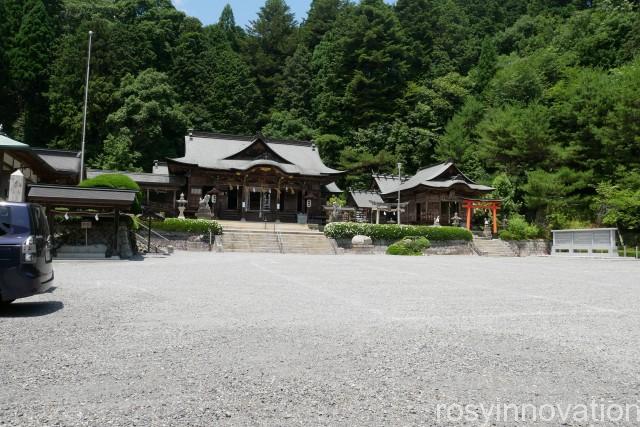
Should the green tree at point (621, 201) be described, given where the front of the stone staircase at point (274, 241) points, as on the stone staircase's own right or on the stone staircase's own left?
on the stone staircase's own left

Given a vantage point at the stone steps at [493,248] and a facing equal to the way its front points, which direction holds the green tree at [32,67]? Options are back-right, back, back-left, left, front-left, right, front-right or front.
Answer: right

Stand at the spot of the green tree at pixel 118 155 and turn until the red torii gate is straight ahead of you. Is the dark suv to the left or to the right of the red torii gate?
right

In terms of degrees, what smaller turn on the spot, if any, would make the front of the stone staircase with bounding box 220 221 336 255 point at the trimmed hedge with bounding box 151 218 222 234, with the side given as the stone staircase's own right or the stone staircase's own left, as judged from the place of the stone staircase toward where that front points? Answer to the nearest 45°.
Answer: approximately 90° to the stone staircase's own right

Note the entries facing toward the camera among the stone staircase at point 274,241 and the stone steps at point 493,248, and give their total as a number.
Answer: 2

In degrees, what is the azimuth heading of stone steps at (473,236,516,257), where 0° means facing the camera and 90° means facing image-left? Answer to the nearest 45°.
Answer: approximately 0°

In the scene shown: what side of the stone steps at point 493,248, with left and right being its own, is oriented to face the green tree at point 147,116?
right

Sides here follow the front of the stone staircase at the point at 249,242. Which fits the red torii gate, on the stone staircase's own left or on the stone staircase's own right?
on the stone staircase's own left

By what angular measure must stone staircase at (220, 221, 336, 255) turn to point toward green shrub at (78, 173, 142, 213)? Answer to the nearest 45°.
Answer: approximately 45° to its right

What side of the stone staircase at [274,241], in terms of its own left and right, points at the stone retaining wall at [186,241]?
right

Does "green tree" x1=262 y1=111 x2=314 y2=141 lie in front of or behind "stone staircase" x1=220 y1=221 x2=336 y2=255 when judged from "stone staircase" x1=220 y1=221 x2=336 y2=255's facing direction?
behind

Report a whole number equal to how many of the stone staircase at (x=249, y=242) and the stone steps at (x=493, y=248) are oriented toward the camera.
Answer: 2
